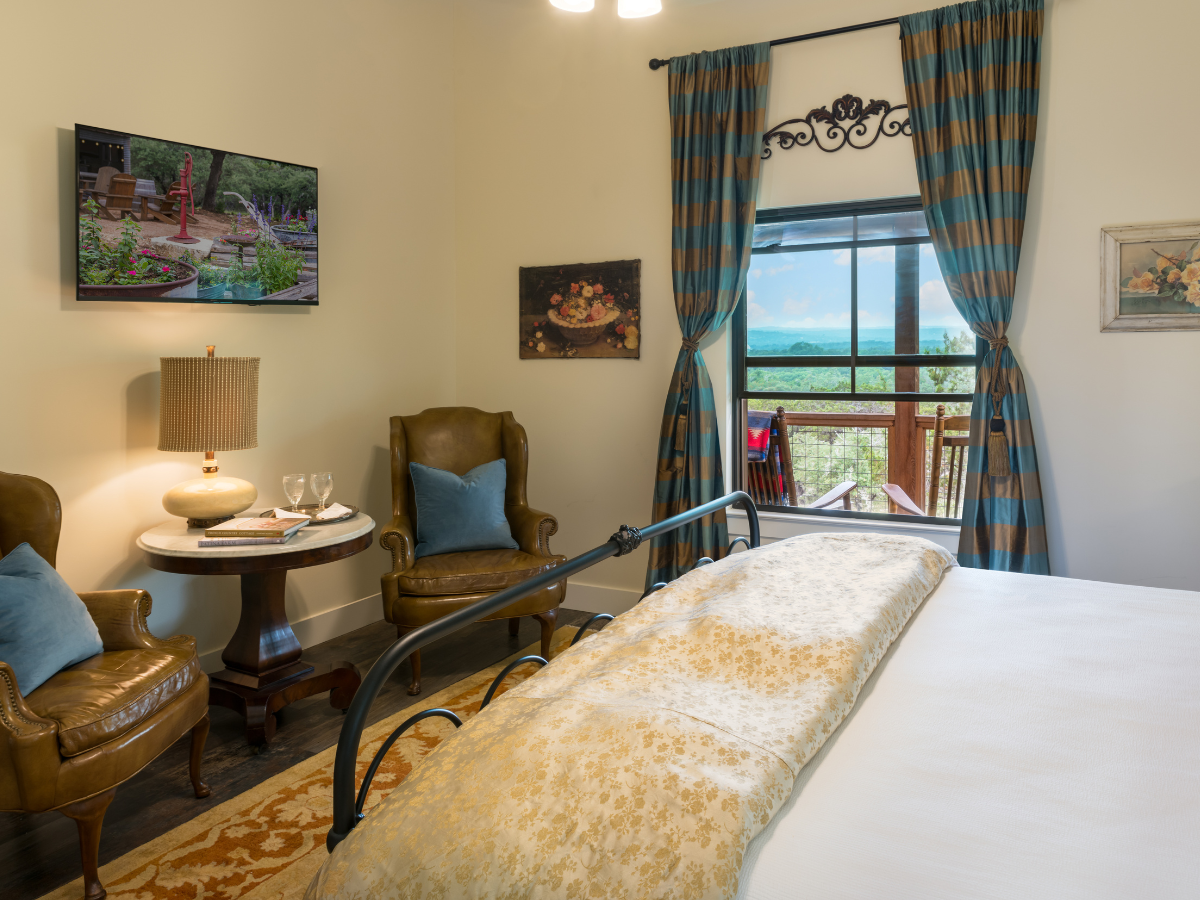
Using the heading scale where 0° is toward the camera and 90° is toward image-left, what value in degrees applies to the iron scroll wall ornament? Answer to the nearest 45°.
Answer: approximately 0°

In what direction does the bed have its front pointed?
to the viewer's left

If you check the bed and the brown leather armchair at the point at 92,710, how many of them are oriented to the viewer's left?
1

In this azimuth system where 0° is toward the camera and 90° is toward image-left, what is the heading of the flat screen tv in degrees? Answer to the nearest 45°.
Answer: approximately 315°

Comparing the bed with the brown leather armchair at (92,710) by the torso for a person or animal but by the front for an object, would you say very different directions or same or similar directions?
very different directions

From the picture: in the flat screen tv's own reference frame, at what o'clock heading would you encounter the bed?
The bed is roughly at 1 o'clock from the flat screen tv.

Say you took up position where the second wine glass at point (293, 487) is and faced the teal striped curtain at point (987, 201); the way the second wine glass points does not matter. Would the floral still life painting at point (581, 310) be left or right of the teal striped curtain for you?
left

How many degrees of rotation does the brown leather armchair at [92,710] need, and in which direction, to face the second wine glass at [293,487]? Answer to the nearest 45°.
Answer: approximately 90° to its left

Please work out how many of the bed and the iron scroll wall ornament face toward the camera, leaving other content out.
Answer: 1

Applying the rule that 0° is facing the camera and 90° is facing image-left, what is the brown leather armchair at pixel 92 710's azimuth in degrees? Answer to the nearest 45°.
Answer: approximately 315°

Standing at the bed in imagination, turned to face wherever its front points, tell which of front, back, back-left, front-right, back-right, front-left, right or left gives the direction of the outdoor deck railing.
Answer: right
